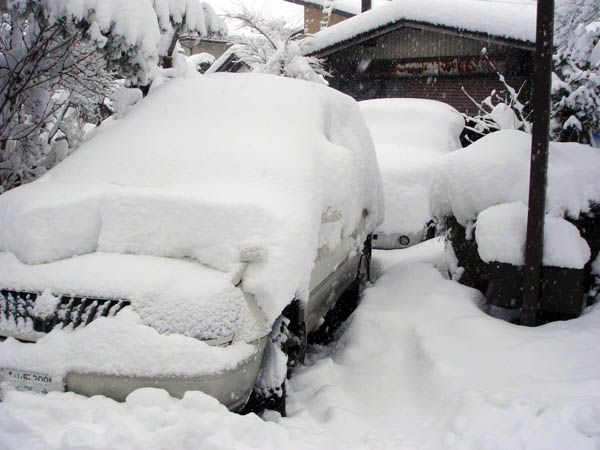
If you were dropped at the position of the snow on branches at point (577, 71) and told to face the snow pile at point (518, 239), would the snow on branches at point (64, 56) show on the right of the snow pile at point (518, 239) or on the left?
right

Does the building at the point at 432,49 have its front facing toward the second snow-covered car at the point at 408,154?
yes

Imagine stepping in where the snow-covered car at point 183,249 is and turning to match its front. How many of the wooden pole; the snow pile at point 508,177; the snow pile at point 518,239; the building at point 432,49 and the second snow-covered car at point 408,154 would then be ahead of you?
0

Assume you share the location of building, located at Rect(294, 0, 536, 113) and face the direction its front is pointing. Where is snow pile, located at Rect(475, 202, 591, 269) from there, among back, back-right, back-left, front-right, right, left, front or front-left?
front

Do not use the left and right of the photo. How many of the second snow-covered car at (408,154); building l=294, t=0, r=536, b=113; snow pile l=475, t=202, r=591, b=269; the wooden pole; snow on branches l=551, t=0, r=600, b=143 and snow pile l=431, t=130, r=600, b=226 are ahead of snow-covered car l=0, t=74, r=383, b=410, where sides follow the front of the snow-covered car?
0

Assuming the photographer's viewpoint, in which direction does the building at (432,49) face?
facing the viewer

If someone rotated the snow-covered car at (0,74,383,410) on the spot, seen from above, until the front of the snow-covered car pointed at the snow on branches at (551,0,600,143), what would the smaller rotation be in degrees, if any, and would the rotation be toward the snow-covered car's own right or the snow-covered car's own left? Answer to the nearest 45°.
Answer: approximately 180°

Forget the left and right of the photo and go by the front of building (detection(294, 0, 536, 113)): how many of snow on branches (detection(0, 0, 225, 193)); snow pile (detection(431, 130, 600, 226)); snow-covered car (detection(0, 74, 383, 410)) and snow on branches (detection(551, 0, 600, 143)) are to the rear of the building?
0

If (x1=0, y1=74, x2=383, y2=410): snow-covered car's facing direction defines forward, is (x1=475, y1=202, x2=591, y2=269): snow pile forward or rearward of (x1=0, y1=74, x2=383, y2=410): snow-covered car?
rearward

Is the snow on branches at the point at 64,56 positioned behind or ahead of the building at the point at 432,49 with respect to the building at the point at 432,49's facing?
ahead

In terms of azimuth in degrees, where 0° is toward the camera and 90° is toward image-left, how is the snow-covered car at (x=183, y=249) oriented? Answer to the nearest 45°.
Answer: approximately 45°

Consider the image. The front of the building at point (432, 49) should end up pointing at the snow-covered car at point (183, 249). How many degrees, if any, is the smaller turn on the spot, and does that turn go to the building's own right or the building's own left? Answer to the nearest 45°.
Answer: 0° — it already faces it

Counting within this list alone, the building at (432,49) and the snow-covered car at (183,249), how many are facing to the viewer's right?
0
